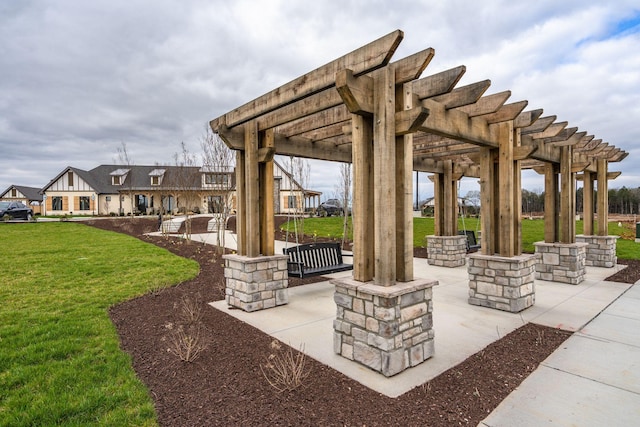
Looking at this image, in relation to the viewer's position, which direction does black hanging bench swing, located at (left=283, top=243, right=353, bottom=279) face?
facing the viewer and to the right of the viewer

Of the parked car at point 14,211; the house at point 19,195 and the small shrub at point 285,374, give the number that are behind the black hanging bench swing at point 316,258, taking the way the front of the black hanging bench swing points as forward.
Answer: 2

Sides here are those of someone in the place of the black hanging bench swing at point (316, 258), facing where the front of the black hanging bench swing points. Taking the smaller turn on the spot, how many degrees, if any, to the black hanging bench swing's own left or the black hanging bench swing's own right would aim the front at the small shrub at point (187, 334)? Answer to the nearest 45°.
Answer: approximately 90° to the black hanging bench swing's own right

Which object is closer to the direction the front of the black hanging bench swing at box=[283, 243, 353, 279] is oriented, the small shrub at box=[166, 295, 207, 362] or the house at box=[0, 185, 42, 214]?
the small shrub

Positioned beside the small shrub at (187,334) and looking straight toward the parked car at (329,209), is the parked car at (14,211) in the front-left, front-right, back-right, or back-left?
front-left

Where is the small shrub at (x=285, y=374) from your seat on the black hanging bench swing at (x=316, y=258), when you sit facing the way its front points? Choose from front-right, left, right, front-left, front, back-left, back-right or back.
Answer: front-right

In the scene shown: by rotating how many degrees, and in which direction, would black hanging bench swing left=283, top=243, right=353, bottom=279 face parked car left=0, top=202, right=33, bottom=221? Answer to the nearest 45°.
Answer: approximately 180°

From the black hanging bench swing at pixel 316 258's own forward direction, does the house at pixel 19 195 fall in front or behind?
behind

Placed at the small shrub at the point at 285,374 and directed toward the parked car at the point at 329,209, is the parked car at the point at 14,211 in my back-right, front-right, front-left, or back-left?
front-left
